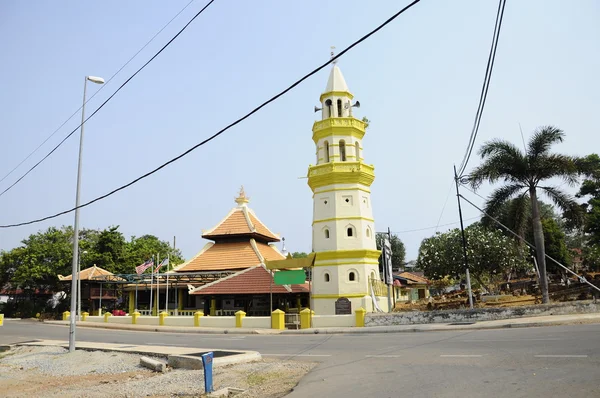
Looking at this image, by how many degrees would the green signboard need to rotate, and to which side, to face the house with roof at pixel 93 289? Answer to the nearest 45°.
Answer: approximately 135° to its right

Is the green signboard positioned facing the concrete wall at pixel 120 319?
no

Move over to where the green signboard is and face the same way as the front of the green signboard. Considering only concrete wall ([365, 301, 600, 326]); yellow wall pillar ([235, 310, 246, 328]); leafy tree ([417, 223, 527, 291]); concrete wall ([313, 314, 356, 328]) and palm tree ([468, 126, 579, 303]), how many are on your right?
1

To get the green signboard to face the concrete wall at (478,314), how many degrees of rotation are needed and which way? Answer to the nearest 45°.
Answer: approximately 45° to its left

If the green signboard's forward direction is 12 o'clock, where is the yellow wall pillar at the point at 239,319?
The yellow wall pillar is roughly at 3 o'clock from the green signboard.

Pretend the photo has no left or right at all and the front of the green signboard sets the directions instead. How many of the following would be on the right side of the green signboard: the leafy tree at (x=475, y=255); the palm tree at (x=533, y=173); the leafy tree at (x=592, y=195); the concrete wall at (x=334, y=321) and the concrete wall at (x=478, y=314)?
0

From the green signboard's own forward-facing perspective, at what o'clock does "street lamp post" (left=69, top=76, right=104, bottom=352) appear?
The street lamp post is roughly at 1 o'clock from the green signboard.

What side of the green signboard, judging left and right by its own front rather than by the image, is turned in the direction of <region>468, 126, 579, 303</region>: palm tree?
left

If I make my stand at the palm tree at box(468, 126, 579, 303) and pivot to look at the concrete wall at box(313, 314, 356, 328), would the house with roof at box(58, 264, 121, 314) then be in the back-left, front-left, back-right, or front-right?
front-right

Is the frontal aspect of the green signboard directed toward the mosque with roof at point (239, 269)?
no

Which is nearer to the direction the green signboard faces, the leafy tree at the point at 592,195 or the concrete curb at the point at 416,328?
the concrete curb

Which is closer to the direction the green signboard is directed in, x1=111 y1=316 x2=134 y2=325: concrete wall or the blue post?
the blue post

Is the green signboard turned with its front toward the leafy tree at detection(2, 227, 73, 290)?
no

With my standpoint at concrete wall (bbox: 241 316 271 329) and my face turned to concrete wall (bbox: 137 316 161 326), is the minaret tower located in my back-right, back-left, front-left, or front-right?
back-right

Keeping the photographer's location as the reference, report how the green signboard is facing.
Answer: facing the viewer

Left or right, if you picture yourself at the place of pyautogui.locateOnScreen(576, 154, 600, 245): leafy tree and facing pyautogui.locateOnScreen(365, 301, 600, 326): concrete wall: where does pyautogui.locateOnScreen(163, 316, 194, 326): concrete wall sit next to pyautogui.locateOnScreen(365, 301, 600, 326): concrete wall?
right
